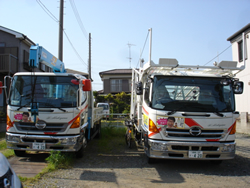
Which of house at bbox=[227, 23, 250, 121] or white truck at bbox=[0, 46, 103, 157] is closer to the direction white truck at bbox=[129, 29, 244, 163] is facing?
the white truck

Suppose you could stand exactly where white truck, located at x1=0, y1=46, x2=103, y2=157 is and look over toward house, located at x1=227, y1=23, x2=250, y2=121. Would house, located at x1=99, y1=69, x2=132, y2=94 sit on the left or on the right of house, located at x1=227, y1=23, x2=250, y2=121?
left

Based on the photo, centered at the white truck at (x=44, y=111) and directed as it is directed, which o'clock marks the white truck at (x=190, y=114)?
the white truck at (x=190, y=114) is roughly at 10 o'clock from the white truck at (x=44, y=111).

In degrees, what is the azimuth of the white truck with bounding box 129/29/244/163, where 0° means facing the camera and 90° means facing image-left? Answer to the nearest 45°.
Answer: approximately 0°

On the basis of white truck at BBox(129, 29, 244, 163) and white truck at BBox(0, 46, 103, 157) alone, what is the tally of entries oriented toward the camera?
2

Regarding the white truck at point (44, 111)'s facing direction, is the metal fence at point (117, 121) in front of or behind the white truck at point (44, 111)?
behind

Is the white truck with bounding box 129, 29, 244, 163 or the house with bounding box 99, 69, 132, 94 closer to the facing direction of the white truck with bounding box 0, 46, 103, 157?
the white truck

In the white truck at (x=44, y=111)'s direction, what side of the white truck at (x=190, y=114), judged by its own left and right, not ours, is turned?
right

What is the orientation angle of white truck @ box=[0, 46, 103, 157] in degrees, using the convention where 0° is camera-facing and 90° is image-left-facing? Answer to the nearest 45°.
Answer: approximately 0°

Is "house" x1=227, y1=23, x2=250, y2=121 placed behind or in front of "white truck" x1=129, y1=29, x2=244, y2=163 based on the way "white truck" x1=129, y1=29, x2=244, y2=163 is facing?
behind
